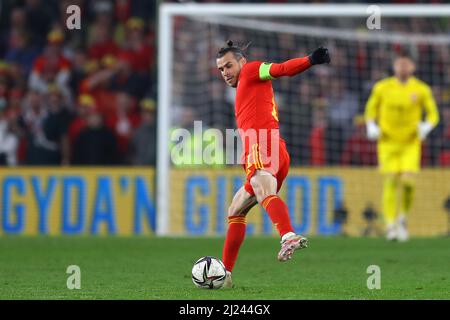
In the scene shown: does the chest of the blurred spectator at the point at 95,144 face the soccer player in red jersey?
yes

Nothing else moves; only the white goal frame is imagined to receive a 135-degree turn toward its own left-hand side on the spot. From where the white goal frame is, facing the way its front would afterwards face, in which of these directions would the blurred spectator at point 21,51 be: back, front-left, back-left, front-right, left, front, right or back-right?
left

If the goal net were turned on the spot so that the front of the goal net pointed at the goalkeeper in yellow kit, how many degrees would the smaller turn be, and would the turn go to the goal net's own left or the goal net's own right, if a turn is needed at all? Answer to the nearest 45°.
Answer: approximately 45° to the goal net's own left

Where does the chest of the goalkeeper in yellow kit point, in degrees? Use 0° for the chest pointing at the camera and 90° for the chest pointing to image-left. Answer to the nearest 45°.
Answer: approximately 0°

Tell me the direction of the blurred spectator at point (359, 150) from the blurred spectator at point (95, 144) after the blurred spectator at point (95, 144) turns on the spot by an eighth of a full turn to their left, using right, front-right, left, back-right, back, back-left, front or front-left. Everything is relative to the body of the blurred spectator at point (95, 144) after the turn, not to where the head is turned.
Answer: front-left

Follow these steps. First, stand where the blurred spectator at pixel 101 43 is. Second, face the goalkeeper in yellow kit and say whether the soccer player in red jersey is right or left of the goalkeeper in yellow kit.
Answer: right

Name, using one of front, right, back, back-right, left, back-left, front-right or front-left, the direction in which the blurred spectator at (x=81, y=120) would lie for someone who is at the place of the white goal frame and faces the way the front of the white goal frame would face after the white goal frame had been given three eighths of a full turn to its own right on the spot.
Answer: front
